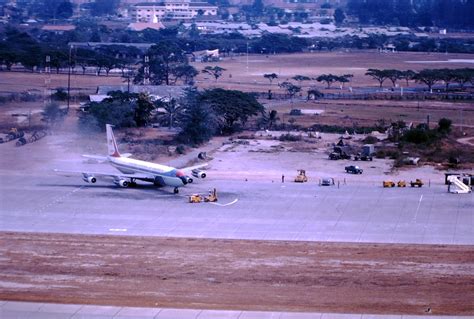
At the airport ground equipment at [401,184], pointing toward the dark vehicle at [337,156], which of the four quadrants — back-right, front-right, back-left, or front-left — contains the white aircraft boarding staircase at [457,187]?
back-right

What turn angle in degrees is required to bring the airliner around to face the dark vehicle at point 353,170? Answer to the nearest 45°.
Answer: approximately 45° to its left

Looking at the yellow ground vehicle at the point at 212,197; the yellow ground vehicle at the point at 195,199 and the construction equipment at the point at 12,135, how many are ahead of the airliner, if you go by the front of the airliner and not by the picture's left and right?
2

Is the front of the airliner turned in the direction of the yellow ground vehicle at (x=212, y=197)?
yes

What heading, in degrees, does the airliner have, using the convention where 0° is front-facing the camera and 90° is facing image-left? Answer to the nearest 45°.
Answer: approximately 315°

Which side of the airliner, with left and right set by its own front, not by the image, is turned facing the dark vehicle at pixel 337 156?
left

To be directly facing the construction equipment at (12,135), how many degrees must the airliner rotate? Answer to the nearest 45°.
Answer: approximately 180°

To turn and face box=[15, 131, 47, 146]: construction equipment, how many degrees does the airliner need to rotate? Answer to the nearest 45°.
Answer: approximately 180°

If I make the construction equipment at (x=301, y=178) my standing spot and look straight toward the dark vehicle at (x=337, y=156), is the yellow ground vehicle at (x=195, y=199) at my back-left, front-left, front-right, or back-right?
back-left

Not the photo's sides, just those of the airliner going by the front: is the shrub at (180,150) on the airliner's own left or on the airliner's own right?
on the airliner's own left

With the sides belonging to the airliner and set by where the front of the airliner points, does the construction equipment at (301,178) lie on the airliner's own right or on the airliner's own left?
on the airliner's own left

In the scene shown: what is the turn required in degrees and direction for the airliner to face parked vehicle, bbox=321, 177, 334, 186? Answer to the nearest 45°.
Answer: approximately 45° to its left

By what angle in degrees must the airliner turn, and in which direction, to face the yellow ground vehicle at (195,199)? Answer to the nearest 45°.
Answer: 0° — it already faces it
